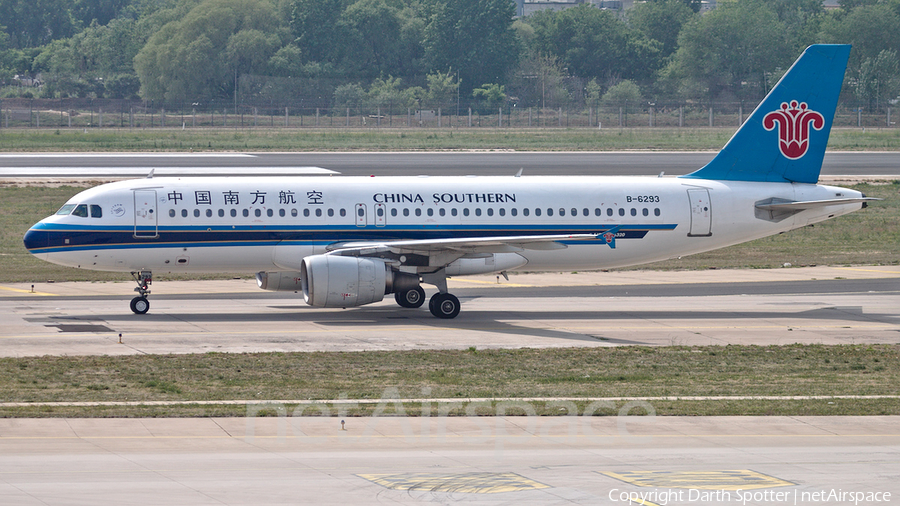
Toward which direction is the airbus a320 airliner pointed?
to the viewer's left
